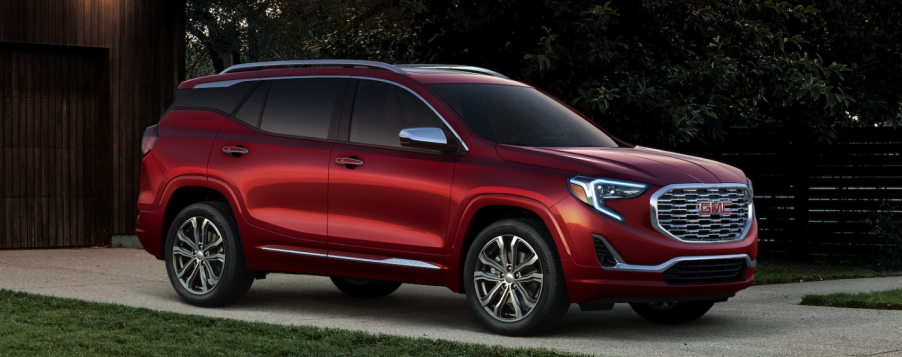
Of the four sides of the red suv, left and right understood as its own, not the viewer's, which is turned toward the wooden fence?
left

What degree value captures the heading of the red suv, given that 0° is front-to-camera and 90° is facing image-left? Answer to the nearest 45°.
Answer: approximately 315°
